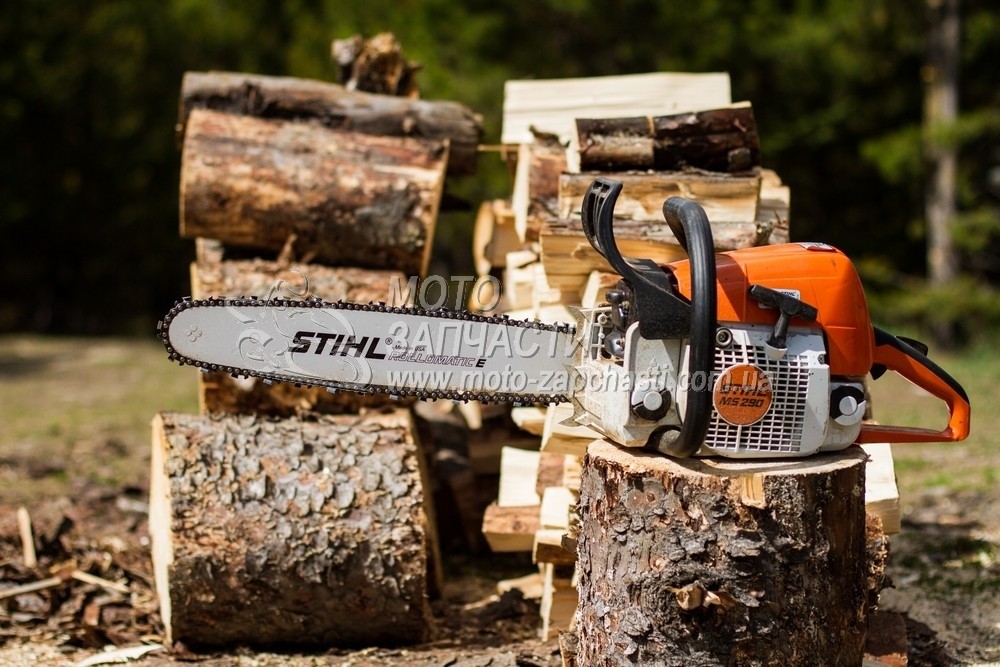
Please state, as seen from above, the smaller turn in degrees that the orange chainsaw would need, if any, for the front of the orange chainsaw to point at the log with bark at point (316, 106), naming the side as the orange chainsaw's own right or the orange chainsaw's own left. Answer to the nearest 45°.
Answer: approximately 45° to the orange chainsaw's own right

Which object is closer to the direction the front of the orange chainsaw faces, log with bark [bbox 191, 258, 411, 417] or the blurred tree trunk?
the log with bark

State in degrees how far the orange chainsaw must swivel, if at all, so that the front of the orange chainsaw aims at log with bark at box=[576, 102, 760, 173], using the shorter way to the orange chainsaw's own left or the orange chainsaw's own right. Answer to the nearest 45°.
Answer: approximately 90° to the orange chainsaw's own right

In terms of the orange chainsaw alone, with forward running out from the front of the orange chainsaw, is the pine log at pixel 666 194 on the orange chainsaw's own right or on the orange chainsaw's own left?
on the orange chainsaw's own right

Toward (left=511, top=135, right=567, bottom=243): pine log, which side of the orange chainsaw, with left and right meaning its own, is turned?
right

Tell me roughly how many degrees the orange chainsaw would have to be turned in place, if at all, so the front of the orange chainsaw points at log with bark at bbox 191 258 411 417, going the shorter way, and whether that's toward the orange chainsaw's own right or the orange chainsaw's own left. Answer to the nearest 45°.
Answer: approximately 45° to the orange chainsaw's own right

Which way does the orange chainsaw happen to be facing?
to the viewer's left

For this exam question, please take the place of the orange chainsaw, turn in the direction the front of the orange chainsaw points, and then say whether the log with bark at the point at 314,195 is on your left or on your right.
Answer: on your right

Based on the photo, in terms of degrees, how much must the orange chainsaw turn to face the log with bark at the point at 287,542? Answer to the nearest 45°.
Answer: approximately 45° to its right

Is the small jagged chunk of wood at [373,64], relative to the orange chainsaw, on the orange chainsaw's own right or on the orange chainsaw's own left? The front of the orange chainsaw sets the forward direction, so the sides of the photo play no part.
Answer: on the orange chainsaw's own right

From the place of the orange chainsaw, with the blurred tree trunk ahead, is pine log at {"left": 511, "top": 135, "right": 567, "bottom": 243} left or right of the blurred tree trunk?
left
